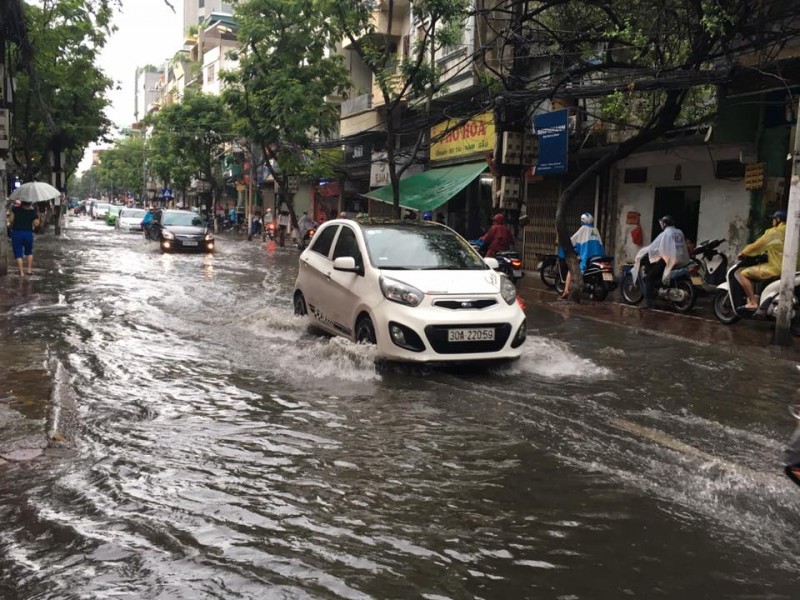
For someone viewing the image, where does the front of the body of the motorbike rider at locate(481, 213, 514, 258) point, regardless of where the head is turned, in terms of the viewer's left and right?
facing away from the viewer and to the left of the viewer

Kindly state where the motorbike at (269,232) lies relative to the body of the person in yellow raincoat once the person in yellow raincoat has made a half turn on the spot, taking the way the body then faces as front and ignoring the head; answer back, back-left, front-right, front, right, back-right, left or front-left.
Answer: back-left

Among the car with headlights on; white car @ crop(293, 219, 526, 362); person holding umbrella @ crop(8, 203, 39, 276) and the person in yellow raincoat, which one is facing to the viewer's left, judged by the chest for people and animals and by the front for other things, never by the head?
the person in yellow raincoat

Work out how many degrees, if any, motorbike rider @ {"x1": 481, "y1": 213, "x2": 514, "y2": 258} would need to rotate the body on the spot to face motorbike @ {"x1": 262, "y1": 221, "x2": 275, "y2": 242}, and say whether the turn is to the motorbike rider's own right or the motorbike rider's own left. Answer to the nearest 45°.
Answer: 0° — they already face it

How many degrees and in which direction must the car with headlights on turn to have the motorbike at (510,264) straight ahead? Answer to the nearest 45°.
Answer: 0° — it already faces it

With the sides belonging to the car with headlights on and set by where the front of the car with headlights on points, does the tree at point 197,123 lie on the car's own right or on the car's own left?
on the car's own left

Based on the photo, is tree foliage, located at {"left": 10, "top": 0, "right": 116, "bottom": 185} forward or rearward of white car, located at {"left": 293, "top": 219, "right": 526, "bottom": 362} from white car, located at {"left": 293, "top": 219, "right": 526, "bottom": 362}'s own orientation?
rearward

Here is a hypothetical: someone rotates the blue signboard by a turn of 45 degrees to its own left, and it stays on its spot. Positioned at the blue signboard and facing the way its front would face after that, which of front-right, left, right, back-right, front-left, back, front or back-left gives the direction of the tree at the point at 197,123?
back-right

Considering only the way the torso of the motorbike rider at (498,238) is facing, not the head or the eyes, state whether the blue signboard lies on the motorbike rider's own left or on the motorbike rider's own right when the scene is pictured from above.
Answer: on the motorbike rider's own right

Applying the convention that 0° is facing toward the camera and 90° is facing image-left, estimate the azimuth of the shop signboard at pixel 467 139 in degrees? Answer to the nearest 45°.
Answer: approximately 45°

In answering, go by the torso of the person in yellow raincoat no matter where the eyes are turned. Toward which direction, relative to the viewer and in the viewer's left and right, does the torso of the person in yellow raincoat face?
facing to the left of the viewer
